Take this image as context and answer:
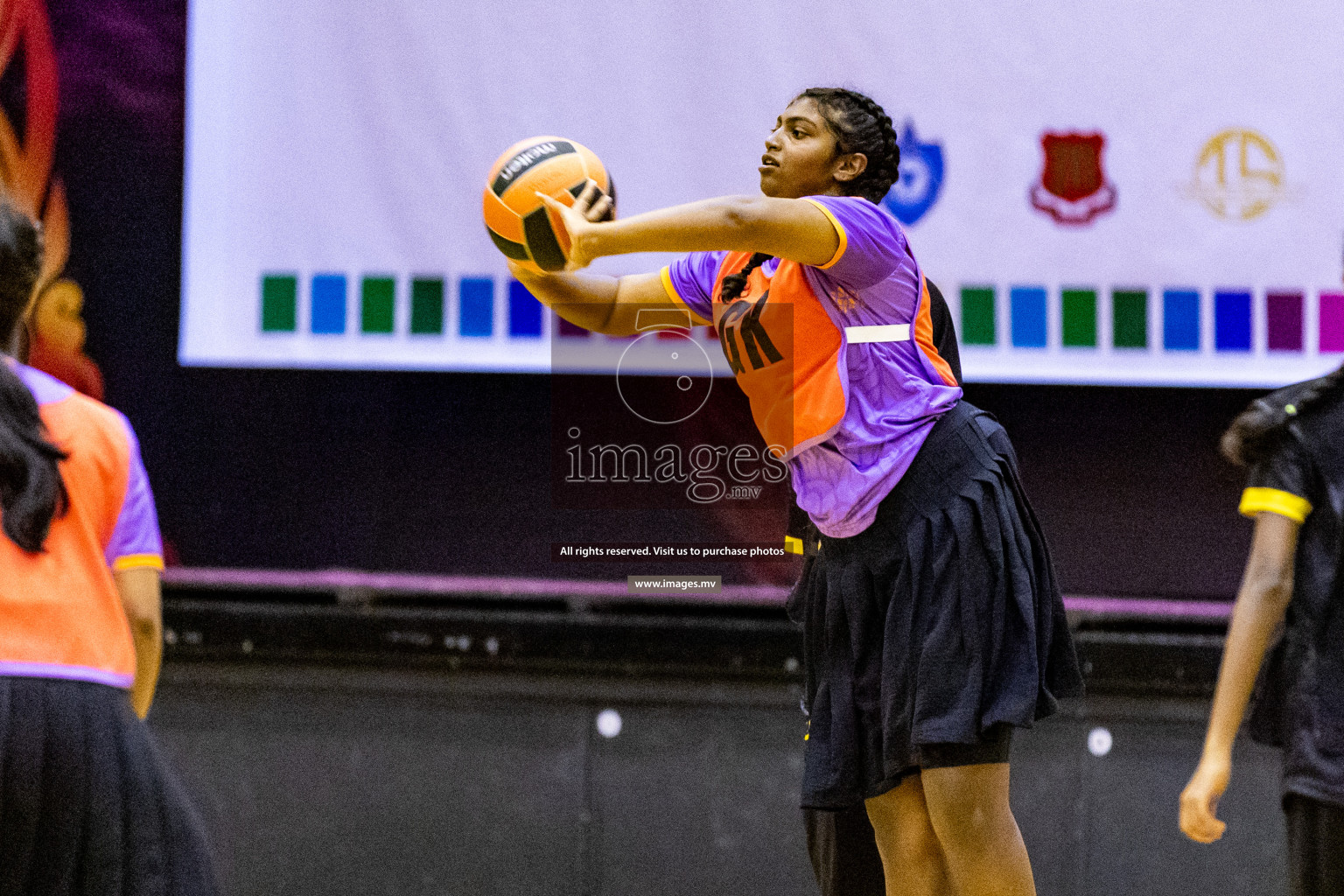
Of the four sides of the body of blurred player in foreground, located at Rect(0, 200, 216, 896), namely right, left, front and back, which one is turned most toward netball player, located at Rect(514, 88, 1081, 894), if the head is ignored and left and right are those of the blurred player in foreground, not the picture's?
right

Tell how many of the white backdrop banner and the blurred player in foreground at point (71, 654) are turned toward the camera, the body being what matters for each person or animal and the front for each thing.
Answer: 1

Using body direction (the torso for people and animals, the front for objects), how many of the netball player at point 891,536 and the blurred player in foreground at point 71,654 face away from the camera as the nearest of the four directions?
1

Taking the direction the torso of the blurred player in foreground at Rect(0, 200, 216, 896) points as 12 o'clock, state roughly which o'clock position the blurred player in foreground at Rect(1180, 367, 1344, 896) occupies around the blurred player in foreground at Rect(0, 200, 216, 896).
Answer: the blurred player in foreground at Rect(1180, 367, 1344, 896) is roughly at 4 o'clock from the blurred player in foreground at Rect(0, 200, 216, 896).

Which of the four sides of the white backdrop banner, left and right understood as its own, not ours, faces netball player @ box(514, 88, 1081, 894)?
front

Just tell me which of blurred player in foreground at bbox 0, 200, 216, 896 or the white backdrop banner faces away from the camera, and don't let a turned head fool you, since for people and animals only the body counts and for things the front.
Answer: the blurred player in foreground

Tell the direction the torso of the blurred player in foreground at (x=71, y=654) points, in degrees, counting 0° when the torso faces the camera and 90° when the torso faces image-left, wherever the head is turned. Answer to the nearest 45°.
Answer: approximately 180°

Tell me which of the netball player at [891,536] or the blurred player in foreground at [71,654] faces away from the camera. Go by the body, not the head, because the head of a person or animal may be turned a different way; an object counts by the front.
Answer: the blurred player in foreground

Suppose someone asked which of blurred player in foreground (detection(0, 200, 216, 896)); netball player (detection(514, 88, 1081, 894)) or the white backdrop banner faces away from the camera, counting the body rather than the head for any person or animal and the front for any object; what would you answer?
the blurred player in foreground

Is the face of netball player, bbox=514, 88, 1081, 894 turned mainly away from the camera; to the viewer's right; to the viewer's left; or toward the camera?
to the viewer's left

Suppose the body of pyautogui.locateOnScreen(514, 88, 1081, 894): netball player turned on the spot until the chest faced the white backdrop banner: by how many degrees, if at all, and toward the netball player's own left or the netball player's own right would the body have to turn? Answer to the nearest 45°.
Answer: approximately 135° to the netball player's own right

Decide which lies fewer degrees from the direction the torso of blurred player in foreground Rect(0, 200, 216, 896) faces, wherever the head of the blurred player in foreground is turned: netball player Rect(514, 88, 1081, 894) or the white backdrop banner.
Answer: the white backdrop banner

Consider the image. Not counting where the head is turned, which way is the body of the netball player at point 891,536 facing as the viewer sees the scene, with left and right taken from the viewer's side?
facing the viewer and to the left of the viewer
